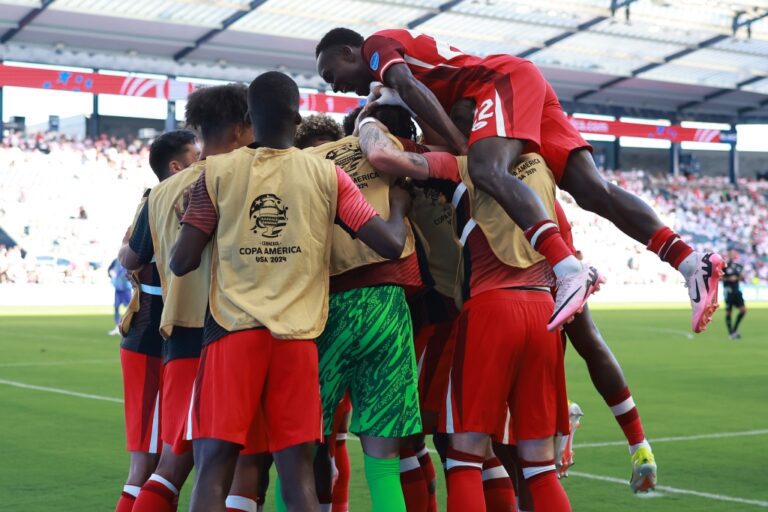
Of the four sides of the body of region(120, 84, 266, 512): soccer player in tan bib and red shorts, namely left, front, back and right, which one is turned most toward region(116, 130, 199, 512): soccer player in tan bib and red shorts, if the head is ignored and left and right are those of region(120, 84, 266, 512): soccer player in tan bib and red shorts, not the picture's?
left

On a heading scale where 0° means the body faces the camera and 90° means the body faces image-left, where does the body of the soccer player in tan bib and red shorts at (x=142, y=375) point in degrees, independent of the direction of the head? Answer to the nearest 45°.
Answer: approximately 225°

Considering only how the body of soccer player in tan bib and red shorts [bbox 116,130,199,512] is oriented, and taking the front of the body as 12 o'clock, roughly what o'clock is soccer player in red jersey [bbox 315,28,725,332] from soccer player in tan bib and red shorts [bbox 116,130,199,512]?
soccer player in red jersey [bbox 315,28,725,332] is roughly at 2 o'clock from soccer player in tan bib and red shorts [bbox 116,130,199,512].

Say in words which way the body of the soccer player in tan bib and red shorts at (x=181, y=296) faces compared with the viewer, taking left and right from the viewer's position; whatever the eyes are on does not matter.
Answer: facing away from the viewer and to the right of the viewer

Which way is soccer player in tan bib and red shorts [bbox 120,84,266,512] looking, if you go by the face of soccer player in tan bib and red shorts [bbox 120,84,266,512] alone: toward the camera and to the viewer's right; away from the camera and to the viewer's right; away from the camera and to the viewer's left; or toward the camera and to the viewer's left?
away from the camera and to the viewer's right

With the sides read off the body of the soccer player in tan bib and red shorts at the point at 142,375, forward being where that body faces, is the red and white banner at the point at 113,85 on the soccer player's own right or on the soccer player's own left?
on the soccer player's own left

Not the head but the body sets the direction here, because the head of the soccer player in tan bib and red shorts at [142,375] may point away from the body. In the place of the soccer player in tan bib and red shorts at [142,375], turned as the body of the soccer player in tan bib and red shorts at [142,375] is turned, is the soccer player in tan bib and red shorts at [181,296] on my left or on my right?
on my right

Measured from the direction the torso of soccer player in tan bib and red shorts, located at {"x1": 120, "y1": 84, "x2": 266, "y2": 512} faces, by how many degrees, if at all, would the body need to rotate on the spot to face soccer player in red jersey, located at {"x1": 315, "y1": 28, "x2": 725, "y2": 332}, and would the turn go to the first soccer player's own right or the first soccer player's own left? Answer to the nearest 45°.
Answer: approximately 45° to the first soccer player's own right
